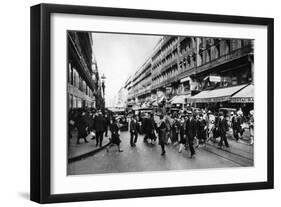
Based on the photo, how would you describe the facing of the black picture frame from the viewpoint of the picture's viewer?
facing the viewer and to the right of the viewer
